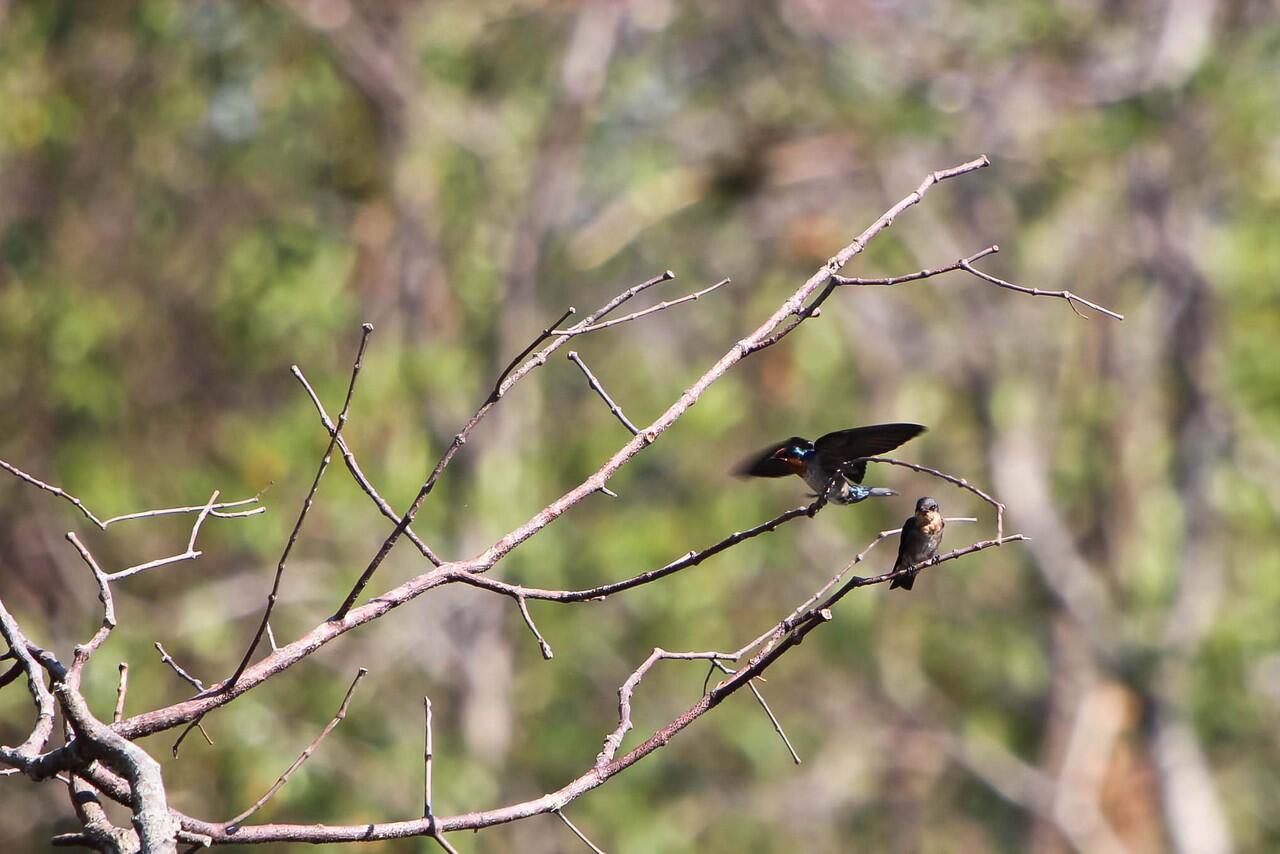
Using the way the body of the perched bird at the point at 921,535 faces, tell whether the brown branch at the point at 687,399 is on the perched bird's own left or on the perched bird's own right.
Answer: on the perched bird's own right

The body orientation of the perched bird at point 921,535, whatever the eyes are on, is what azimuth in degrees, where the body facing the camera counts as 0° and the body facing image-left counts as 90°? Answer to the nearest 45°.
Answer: approximately 315°

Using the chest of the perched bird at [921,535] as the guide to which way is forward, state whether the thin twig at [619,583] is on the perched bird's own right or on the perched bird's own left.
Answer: on the perched bird's own right

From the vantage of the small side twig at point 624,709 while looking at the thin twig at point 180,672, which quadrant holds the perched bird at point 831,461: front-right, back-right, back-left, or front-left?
back-right

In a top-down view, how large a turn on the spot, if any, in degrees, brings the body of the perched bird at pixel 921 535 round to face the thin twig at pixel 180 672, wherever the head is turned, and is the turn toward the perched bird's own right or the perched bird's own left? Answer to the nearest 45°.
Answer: approximately 90° to the perched bird's own right

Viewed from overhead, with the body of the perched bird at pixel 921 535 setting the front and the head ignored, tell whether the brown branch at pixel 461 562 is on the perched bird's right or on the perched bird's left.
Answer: on the perched bird's right

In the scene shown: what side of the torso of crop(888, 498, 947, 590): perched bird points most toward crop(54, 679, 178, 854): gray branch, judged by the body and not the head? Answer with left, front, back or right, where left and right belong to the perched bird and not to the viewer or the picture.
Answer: right

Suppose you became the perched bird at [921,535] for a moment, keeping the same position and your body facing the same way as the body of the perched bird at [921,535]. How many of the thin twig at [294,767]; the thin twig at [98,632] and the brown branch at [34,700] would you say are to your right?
3

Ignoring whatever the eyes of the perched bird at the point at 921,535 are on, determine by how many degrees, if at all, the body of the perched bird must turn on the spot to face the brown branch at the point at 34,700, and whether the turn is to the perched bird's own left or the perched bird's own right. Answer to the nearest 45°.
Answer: approximately 90° to the perched bird's own right
